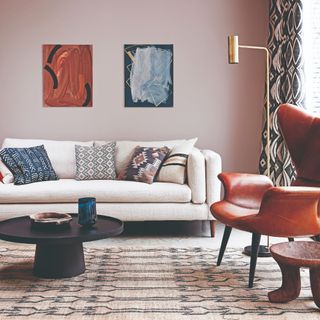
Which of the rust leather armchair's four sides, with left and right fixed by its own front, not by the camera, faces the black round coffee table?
front

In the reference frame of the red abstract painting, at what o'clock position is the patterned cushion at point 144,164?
The patterned cushion is roughly at 11 o'clock from the red abstract painting.

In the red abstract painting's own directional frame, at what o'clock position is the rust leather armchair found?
The rust leather armchair is roughly at 11 o'clock from the red abstract painting.

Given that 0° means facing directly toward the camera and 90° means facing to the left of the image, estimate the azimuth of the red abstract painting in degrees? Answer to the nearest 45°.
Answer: approximately 0°

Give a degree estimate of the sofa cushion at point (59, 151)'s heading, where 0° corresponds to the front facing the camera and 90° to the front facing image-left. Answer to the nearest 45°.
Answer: approximately 0°

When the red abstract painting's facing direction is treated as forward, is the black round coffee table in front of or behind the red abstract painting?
in front

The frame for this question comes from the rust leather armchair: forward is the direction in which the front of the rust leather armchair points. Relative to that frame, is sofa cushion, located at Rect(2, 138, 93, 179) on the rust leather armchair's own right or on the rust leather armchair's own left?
on the rust leather armchair's own right

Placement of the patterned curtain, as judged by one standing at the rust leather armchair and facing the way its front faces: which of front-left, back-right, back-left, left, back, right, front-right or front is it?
back-right

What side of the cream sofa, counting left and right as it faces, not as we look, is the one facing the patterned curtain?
left

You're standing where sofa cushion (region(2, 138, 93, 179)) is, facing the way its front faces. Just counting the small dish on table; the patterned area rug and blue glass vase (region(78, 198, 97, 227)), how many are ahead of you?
3
